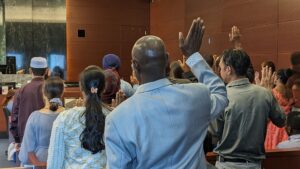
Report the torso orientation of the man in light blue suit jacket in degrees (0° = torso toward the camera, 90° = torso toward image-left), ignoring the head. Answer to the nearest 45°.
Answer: approximately 180°

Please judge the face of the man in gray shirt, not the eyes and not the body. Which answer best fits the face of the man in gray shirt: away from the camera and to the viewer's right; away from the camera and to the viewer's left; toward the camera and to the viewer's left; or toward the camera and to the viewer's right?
away from the camera and to the viewer's left

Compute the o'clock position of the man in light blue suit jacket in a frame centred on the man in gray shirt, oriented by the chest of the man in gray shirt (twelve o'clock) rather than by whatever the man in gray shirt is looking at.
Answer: The man in light blue suit jacket is roughly at 8 o'clock from the man in gray shirt.

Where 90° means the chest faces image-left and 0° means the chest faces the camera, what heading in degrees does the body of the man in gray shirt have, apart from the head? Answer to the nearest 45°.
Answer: approximately 135°
